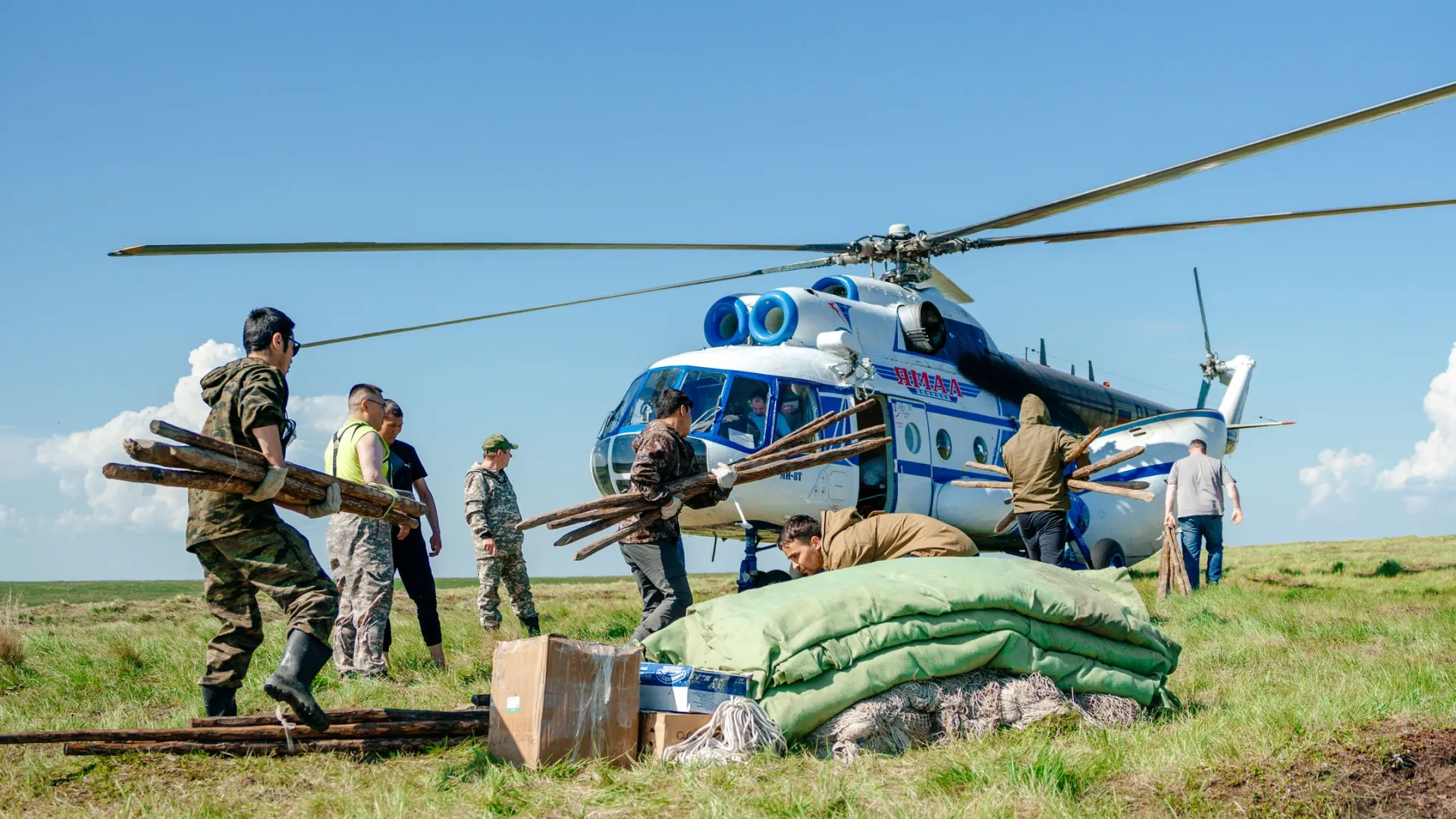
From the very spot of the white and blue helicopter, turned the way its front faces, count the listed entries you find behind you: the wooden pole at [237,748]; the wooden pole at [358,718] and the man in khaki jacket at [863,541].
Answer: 0

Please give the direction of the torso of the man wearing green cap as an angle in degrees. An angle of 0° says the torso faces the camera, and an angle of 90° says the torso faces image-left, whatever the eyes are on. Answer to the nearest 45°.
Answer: approximately 315°

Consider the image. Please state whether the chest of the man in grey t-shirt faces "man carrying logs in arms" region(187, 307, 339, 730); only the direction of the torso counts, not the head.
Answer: no

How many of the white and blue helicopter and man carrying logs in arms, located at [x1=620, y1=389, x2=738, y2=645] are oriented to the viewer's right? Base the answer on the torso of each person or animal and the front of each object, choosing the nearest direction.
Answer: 1

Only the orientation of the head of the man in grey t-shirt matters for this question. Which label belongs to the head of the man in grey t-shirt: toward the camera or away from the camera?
away from the camera

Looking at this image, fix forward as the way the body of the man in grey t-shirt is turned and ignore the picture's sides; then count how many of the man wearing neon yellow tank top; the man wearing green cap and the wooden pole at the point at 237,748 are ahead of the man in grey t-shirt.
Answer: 0

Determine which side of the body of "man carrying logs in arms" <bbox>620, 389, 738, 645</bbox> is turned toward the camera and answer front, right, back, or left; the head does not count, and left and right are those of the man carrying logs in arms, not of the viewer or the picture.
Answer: right

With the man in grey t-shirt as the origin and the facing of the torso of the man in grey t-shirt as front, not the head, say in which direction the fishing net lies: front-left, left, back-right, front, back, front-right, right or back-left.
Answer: back

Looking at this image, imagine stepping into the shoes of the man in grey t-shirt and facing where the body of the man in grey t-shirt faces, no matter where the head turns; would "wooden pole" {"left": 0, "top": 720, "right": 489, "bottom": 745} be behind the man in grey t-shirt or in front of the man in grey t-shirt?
behind

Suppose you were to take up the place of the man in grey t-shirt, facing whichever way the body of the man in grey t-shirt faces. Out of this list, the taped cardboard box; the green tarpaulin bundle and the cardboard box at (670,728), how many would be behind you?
3

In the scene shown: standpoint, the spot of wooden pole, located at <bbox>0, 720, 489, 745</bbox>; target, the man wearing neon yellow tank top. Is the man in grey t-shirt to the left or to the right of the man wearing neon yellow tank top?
right

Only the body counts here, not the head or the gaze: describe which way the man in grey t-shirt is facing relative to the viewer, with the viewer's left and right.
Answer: facing away from the viewer

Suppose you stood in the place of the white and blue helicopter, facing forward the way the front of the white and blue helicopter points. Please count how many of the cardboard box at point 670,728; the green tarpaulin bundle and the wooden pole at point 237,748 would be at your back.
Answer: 0

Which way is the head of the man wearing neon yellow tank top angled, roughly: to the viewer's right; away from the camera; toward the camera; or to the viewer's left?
to the viewer's right
